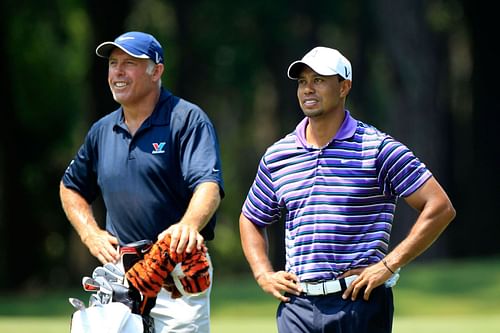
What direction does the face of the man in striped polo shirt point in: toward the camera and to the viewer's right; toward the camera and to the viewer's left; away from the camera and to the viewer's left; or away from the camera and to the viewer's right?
toward the camera and to the viewer's left

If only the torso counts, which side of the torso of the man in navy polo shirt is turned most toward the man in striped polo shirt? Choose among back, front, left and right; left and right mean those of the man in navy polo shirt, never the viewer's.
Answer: left
